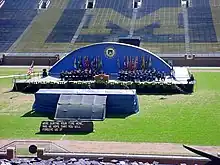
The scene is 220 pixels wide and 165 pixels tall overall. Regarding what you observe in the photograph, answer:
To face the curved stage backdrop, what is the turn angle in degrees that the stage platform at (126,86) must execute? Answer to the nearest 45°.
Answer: approximately 180°

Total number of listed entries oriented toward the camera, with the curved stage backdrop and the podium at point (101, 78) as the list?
2

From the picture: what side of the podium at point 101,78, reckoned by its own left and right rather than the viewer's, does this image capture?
front

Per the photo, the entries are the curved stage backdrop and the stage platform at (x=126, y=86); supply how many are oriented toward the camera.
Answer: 2

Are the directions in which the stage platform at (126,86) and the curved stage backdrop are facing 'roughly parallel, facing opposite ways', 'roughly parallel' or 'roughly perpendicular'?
roughly parallel

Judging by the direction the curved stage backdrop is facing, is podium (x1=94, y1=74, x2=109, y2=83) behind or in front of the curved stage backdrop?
in front

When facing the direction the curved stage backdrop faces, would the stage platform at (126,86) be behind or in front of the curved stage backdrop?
in front

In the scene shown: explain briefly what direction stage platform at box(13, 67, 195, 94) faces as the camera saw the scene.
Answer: facing the viewer

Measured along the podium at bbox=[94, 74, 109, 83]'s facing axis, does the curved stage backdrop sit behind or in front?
behind

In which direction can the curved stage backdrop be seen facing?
toward the camera
